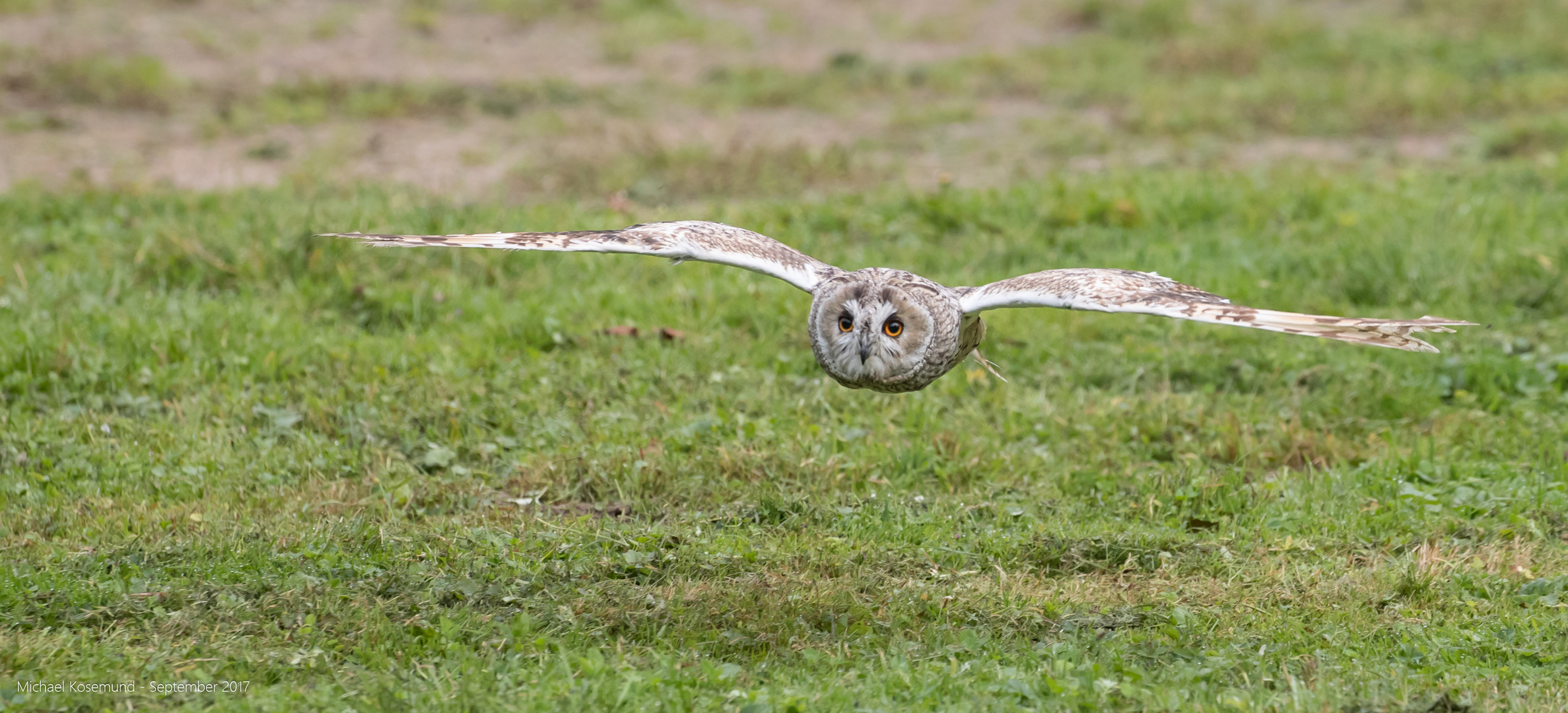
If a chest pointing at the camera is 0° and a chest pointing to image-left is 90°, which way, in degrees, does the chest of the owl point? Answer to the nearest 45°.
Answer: approximately 0°
